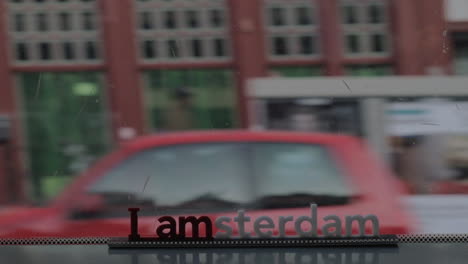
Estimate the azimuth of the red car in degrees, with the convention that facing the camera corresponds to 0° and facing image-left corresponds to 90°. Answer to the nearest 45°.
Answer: approximately 90°
